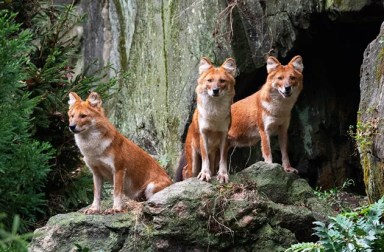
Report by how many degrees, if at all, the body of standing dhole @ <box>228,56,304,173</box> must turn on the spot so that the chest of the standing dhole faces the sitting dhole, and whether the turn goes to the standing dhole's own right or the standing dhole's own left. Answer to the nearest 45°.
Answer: approximately 90° to the standing dhole's own right

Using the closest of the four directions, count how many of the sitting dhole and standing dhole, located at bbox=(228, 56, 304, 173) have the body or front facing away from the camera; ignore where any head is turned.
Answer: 0

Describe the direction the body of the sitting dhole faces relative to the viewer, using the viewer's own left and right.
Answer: facing the viewer and to the left of the viewer

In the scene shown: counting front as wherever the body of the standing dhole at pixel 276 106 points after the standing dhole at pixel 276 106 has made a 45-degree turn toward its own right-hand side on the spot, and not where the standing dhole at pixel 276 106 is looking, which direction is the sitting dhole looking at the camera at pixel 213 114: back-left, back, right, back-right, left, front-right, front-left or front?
front-right

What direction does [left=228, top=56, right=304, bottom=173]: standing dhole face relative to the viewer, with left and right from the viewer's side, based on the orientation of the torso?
facing the viewer and to the right of the viewer

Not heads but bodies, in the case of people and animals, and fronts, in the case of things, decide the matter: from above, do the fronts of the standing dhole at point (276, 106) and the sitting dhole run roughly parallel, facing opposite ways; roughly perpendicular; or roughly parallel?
roughly perpendicular
